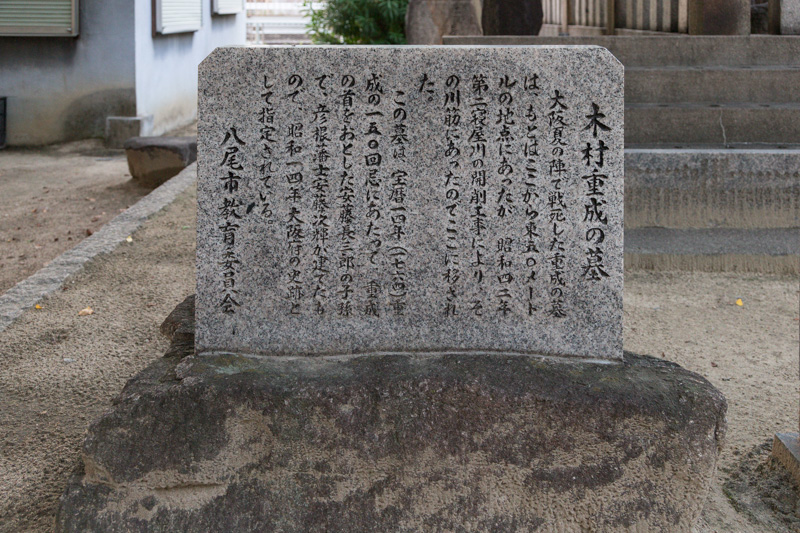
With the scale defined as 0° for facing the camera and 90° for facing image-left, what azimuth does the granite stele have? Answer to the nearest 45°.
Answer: approximately 0°

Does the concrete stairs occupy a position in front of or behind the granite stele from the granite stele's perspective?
behind

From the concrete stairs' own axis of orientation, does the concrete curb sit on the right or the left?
on its right

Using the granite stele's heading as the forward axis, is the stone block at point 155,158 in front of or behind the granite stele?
behind

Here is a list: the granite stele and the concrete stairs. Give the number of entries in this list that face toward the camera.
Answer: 2

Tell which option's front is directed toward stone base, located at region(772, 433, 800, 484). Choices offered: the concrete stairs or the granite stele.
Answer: the concrete stairs

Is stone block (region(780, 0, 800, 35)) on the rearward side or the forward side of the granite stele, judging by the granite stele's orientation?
on the rearward side

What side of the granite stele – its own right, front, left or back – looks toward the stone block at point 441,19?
back

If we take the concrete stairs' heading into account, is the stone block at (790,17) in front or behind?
behind

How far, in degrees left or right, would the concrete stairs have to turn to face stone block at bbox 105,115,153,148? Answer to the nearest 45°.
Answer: approximately 135° to its right
